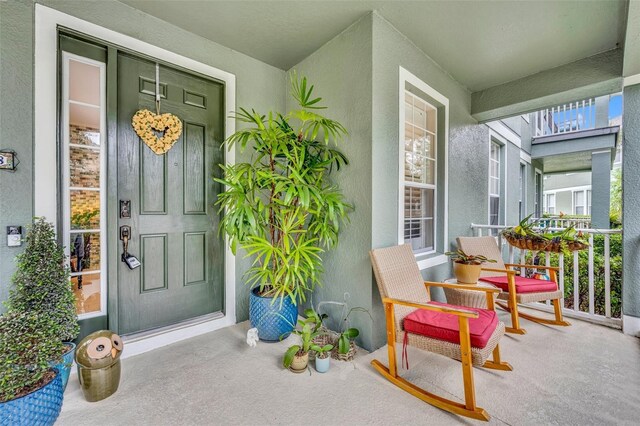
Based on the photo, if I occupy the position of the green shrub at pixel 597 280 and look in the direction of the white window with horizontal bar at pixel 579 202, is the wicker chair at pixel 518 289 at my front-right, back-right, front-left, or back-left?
back-left

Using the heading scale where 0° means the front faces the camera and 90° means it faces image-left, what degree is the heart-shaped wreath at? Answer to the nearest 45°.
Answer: approximately 0°

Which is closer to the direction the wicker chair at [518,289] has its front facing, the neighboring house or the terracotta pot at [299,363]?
the terracotta pot

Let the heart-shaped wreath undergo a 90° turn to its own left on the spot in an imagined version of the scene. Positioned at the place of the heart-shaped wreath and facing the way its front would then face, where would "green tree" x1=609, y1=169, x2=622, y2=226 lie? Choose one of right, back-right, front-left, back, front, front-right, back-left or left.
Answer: front

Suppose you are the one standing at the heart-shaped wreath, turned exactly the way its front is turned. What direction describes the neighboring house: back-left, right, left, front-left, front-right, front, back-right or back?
left

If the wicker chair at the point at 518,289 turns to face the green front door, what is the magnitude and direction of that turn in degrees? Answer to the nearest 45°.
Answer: approximately 90° to its right

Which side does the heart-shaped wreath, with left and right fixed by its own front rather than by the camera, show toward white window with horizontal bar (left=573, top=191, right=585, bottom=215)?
left
